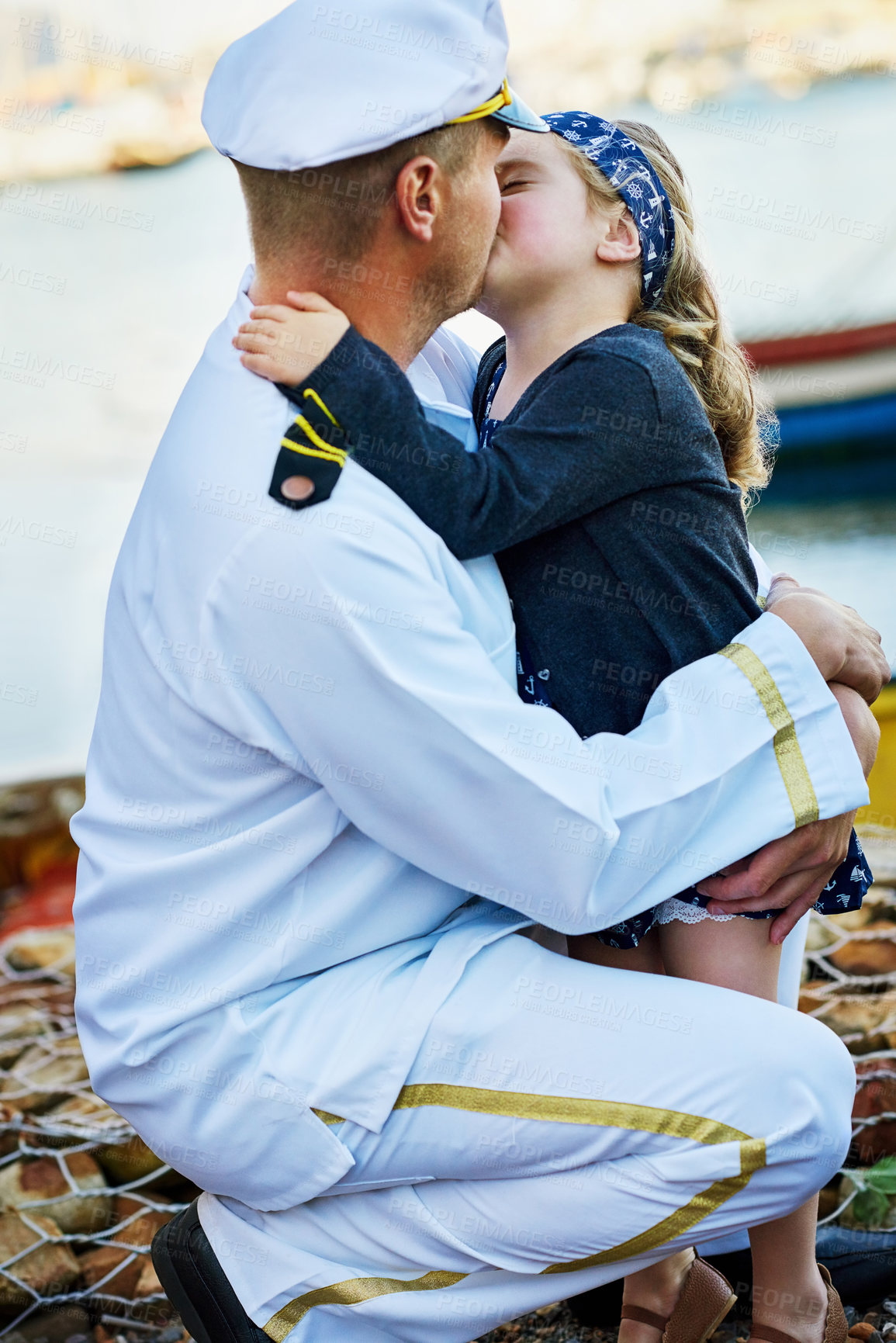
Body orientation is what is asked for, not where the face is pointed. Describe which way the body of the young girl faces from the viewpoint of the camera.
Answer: to the viewer's left

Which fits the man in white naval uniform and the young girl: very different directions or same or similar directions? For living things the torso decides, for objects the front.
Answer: very different directions

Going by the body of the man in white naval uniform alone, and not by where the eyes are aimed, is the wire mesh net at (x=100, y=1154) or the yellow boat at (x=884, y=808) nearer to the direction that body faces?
the yellow boat

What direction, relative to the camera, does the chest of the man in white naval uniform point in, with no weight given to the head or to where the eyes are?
to the viewer's right
